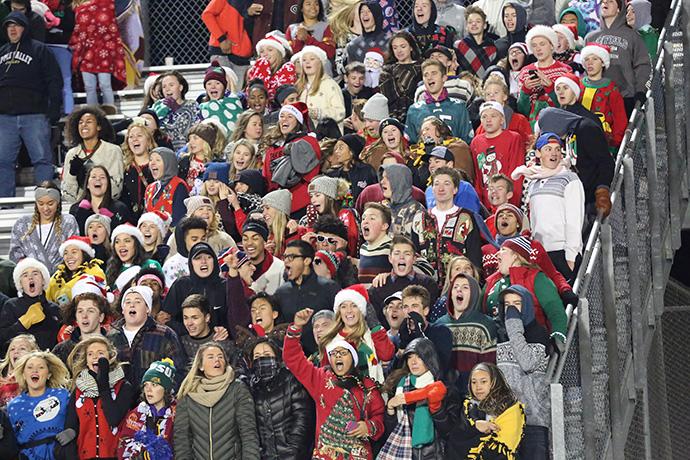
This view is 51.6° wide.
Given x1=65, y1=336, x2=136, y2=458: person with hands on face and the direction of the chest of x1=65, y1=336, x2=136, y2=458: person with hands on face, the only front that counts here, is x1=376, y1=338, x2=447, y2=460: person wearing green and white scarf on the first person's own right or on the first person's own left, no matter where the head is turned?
on the first person's own left

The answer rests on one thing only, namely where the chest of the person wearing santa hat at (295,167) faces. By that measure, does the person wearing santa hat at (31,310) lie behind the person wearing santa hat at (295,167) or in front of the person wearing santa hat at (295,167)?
in front

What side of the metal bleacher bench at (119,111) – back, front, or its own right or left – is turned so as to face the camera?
front

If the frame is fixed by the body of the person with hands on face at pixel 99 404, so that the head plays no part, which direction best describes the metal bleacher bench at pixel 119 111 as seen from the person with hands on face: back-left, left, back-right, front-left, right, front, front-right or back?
back

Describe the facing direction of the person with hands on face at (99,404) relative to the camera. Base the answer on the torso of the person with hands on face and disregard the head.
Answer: toward the camera

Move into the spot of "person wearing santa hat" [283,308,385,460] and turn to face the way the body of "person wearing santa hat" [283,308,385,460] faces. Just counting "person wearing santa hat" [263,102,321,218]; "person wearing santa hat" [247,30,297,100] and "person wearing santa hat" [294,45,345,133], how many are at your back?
3

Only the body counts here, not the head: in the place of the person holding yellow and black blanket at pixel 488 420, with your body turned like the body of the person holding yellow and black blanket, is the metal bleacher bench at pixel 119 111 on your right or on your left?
on your right

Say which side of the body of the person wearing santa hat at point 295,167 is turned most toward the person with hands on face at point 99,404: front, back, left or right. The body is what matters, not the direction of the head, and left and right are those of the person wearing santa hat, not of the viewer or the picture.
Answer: front

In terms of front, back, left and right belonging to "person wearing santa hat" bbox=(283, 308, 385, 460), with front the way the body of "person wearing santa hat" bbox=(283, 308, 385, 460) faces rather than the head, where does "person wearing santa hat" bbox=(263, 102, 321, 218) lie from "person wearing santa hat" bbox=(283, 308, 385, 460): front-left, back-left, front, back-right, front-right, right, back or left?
back

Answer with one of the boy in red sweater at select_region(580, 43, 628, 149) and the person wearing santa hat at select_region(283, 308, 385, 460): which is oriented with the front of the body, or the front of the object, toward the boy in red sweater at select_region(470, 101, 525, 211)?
the boy in red sweater at select_region(580, 43, 628, 149)

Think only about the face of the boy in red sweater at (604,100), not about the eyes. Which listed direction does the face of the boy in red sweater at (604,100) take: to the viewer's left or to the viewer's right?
to the viewer's left
